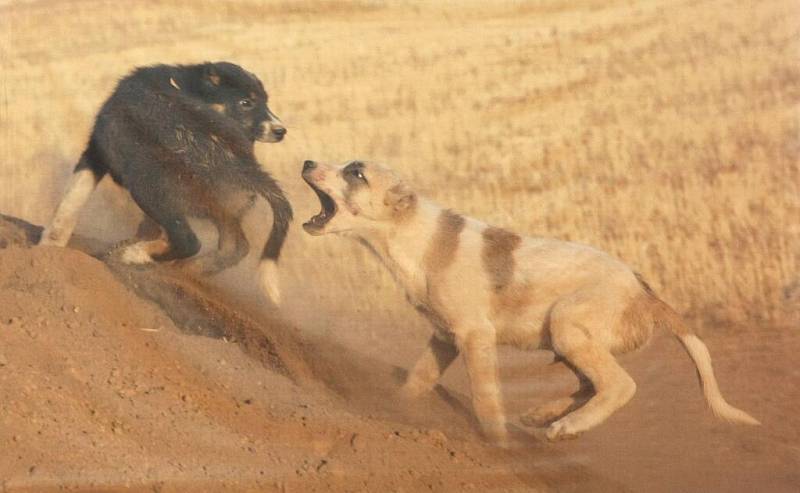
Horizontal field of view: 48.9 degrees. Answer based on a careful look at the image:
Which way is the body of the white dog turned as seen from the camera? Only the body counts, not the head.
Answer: to the viewer's left

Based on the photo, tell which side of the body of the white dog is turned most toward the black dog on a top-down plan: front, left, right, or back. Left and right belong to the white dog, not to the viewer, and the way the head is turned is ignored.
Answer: front
